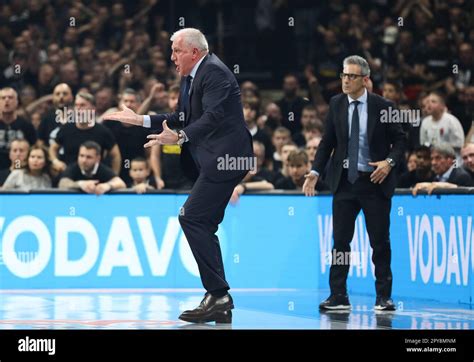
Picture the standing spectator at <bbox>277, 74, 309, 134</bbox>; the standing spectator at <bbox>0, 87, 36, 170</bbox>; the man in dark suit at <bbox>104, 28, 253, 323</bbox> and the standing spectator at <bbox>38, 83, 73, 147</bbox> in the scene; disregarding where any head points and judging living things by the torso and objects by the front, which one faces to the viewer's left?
the man in dark suit

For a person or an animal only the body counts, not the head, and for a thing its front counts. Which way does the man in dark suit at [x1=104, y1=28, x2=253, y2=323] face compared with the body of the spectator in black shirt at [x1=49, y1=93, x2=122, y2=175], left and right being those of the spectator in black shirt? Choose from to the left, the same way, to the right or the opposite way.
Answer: to the right

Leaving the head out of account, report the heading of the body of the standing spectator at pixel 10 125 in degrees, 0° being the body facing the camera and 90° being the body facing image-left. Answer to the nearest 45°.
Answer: approximately 0°

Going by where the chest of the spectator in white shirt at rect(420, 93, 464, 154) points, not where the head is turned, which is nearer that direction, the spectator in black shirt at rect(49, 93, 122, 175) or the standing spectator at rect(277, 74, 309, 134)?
the spectator in black shirt

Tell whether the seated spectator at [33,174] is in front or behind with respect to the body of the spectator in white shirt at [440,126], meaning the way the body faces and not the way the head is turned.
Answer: in front

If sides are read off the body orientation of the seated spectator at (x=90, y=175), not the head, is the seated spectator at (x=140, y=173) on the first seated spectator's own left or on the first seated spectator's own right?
on the first seated spectator's own left

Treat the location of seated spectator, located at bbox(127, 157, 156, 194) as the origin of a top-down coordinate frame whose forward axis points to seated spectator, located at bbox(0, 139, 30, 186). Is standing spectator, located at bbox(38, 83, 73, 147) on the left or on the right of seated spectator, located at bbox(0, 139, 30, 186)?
right

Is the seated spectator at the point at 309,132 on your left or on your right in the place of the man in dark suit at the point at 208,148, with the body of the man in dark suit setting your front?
on your right

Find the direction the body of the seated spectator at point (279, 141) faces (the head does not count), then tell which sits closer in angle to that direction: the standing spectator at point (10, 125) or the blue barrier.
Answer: the blue barrier

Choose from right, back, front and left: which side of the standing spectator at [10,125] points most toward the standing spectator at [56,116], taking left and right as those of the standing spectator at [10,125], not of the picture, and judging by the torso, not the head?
left

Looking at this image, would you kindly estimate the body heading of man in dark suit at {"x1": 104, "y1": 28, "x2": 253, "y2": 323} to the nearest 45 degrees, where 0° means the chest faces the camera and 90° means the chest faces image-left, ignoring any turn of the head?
approximately 90°

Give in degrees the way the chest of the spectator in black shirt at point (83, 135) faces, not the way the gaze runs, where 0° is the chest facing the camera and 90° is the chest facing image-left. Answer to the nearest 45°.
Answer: approximately 0°

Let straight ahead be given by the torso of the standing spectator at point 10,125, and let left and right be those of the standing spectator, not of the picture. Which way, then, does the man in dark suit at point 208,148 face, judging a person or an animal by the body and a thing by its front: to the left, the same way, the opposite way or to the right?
to the right
